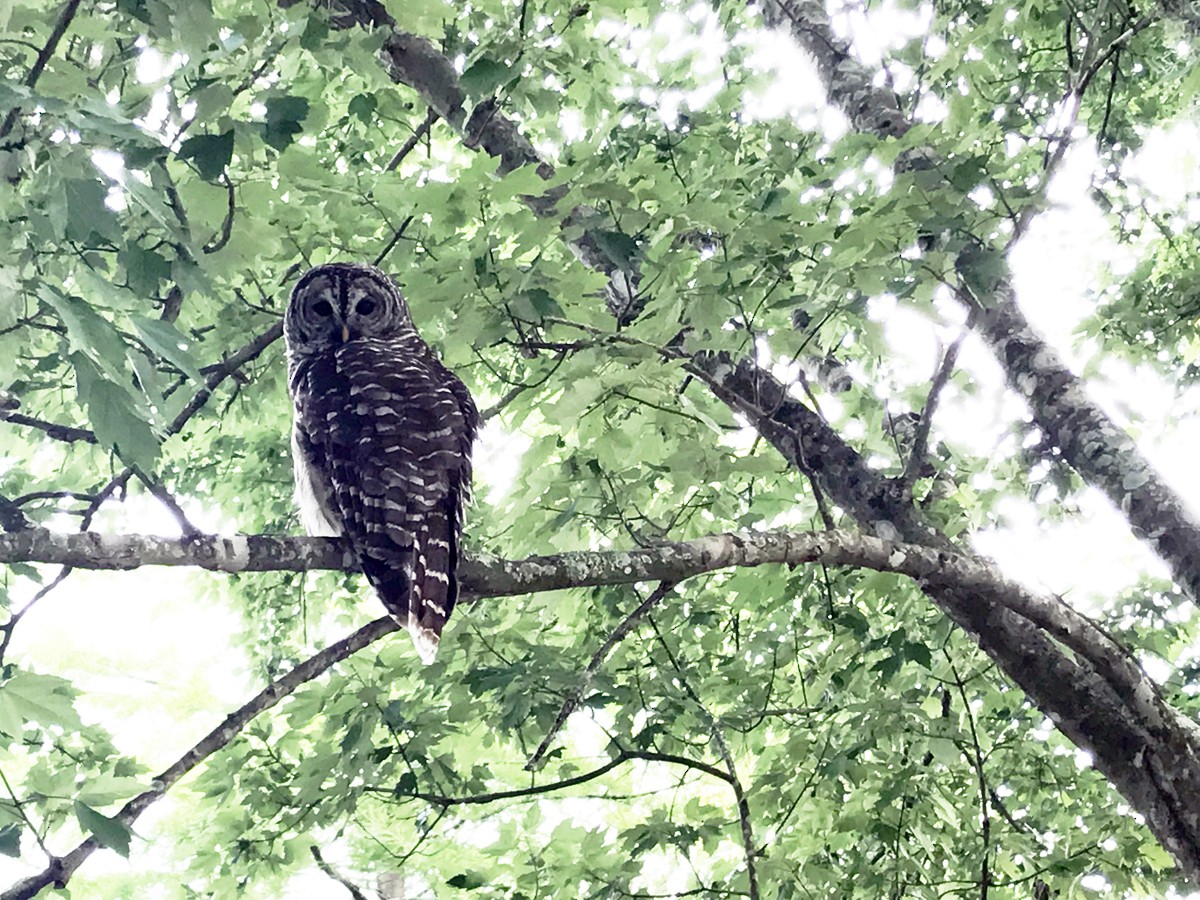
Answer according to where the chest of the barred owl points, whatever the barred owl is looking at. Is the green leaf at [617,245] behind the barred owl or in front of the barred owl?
behind

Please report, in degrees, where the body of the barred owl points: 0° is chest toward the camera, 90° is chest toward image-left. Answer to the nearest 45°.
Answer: approximately 135°

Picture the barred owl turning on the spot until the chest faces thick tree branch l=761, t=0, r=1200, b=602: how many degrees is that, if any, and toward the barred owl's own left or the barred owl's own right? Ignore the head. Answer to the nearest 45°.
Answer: approximately 135° to the barred owl's own right
